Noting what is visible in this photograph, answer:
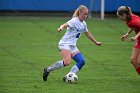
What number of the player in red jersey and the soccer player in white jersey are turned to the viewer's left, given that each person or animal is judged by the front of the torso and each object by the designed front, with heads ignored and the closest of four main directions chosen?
1

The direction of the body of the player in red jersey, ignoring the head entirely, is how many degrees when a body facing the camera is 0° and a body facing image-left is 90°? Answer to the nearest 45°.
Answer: approximately 90°

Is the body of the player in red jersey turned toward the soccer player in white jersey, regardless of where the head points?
yes

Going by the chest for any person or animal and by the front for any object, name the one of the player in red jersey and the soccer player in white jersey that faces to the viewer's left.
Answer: the player in red jersey

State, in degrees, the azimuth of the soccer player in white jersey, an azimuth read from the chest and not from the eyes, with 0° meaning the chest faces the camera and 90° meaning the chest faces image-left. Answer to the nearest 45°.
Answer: approximately 315°

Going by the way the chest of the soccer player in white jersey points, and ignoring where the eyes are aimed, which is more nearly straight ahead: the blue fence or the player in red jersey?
the player in red jersey

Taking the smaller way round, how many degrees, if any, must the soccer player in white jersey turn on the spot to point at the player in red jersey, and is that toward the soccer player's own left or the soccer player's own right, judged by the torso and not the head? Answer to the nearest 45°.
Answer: approximately 45° to the soccer player's own left

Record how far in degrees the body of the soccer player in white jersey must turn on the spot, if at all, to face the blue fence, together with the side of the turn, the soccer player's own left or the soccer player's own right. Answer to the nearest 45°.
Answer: approximately 135° to the soccer player's own left

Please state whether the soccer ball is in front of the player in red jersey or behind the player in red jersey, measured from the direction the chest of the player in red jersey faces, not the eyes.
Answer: in front
